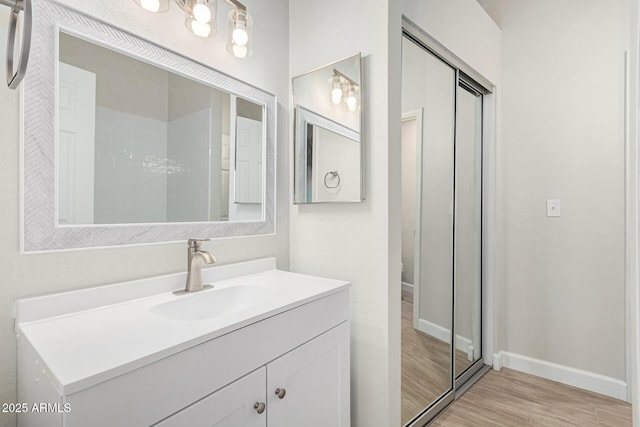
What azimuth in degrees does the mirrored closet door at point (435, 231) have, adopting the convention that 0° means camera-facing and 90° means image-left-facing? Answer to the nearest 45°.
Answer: approximately 315°

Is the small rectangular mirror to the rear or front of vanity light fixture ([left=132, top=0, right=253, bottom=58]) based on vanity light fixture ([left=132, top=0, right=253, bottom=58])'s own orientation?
to the front

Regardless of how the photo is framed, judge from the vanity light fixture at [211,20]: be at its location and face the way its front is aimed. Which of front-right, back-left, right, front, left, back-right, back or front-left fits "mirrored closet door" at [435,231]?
front-left
